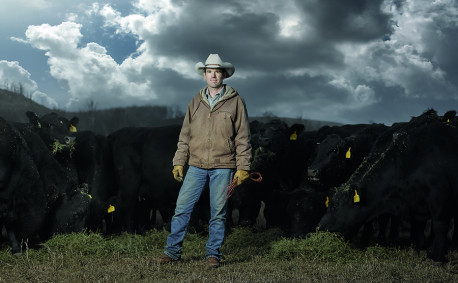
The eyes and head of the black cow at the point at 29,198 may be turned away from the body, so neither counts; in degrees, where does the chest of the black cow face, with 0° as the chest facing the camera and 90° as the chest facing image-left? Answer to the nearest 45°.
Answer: approximately 270°

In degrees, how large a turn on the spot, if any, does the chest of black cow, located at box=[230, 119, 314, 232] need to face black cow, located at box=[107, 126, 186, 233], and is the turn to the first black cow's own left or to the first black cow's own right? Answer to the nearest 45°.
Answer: approximately 45° to the first black cow's own right

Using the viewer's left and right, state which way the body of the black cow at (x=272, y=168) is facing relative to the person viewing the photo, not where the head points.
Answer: facing the viewer and to the left of the viewer

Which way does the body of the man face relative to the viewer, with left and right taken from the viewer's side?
facing the viewer

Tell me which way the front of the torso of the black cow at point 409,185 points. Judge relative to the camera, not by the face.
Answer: to the viewer's left

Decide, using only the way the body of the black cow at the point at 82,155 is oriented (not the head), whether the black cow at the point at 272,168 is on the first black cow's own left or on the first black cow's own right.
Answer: on the first black cow's own left

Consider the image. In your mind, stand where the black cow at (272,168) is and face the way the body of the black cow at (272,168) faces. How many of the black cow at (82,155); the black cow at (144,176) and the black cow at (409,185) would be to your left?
1

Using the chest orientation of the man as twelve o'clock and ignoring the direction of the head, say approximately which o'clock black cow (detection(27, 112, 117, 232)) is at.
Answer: The black cow is roughly at 5 o'clock from the man.

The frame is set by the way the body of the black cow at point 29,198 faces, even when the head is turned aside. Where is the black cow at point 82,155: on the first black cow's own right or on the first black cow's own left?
on the first black cow's own left

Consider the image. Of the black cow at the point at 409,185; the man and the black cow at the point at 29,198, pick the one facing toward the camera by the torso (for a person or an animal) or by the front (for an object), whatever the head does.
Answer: the man

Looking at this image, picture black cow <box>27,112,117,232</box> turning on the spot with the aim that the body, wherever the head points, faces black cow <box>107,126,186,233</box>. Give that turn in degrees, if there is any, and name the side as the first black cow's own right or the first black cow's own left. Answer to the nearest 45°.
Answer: approximately 90° to the first black cow's own left

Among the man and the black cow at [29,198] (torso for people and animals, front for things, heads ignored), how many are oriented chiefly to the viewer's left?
0

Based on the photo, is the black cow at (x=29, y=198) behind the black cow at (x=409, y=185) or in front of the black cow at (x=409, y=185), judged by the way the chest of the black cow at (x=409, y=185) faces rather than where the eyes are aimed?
in front

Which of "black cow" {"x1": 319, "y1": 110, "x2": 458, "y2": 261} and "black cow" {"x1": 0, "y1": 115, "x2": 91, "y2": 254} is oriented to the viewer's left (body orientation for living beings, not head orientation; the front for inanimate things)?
"black cow" {"x1": 319, "y1": 110, "x2": 458, "y2": 261}
